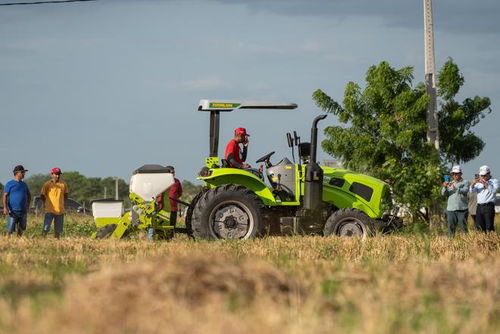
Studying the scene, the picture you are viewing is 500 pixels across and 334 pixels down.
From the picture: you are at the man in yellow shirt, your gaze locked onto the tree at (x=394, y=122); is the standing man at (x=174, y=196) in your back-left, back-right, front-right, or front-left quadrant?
front-right

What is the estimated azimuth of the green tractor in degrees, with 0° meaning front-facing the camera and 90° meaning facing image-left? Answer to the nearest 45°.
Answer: approximately 270°

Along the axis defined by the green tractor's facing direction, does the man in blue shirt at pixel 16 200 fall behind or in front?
behind

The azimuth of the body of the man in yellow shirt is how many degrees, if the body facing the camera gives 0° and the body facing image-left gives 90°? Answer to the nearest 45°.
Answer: approximately 0°

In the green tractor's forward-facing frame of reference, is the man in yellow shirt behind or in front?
behind

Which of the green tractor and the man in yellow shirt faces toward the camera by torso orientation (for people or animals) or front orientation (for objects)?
the man in yellow shirt

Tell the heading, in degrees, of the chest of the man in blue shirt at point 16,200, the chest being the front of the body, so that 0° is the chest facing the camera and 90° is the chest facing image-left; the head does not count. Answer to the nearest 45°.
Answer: approximately 315°

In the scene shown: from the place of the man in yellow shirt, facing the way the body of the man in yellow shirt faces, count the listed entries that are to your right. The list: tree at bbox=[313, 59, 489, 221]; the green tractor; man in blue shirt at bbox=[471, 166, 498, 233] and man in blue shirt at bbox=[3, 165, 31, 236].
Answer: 1

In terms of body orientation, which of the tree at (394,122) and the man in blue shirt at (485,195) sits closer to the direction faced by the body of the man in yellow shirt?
the man in blue shirt

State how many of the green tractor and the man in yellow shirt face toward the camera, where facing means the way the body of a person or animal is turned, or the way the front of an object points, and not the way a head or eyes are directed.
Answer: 1

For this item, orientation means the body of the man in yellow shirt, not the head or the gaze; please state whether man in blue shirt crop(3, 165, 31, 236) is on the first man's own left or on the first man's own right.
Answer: on the first man's own right

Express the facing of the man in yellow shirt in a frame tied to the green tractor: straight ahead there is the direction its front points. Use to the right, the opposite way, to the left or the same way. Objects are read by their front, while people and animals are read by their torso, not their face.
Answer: to the right

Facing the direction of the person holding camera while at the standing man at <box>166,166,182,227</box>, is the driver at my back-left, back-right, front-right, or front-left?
front-right
